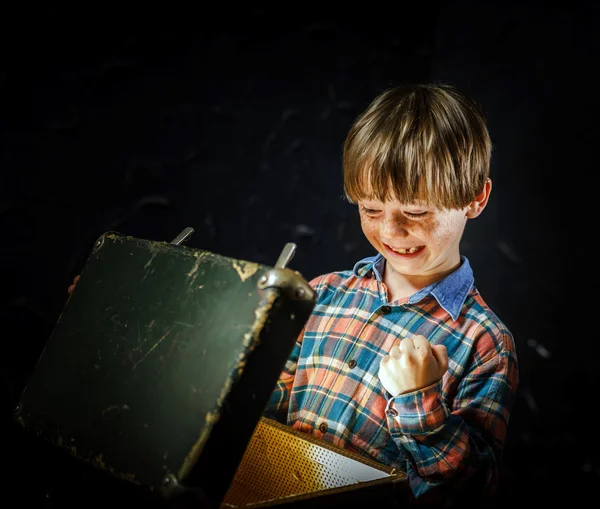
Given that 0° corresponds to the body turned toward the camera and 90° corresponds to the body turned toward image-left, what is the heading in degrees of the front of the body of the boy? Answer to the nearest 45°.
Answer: approximately 45°
